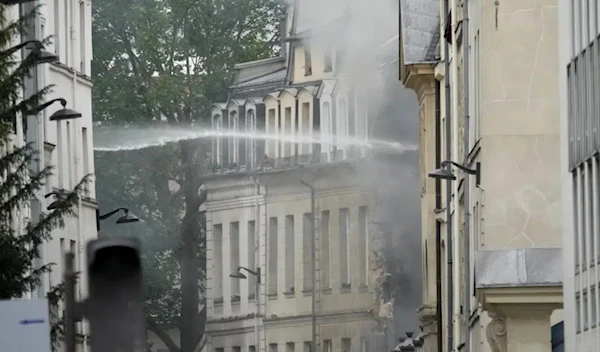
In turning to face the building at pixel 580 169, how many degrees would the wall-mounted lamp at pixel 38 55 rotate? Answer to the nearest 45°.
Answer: approximately 45° to its right

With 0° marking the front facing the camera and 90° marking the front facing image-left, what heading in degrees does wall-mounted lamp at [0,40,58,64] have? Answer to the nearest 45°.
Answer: approximately 270°
